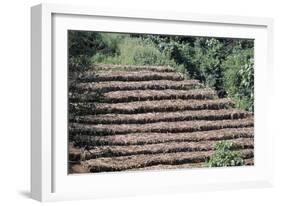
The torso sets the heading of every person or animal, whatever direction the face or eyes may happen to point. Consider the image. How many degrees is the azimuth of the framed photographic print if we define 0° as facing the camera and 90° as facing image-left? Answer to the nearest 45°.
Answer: approximately 315°
